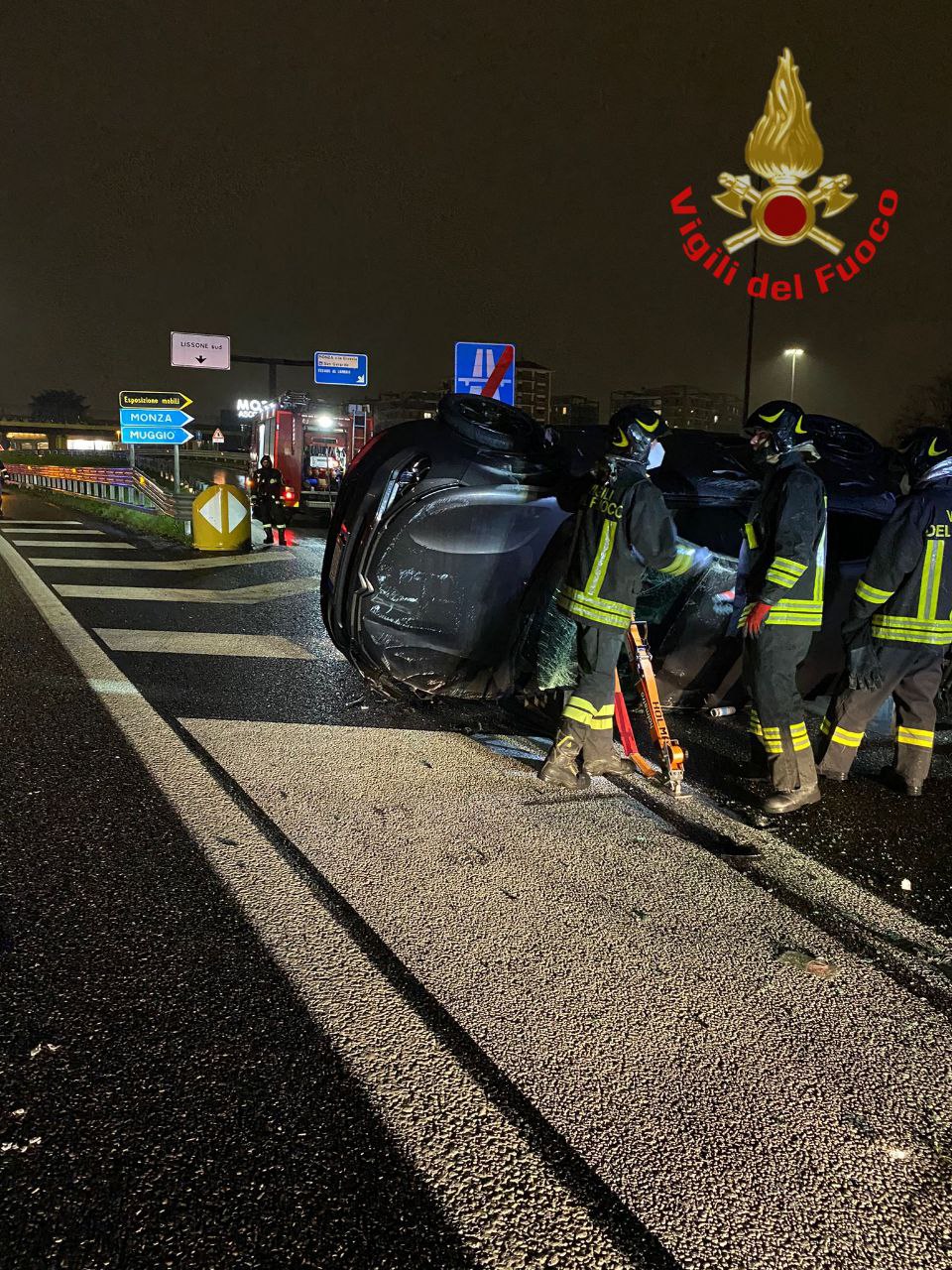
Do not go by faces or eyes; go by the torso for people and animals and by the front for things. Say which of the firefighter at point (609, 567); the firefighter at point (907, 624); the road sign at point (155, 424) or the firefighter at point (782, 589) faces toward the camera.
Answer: the road sign

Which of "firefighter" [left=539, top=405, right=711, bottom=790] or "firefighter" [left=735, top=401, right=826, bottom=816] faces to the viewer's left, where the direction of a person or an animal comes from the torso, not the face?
"firefighter" [left=735, top=401, right=826, bottom=816]

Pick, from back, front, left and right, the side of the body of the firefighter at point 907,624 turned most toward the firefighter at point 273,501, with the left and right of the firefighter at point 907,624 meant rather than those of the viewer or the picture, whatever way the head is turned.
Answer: front

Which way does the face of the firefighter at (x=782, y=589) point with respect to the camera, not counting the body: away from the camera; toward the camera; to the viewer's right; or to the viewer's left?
to the viewer's left

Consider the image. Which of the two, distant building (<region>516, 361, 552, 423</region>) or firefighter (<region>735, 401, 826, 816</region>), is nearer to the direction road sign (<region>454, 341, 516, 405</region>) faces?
the firefighter

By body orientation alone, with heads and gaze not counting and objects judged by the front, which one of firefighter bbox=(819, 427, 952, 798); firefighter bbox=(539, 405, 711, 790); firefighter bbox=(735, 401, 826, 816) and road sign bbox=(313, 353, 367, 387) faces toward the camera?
the road sign

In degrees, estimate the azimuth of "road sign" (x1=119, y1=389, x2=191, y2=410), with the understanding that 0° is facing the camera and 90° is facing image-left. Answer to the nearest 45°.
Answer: approximately 0°

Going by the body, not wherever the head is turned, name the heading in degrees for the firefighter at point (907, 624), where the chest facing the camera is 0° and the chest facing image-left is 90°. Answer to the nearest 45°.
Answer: approximately 135°

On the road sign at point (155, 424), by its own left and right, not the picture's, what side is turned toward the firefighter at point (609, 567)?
front

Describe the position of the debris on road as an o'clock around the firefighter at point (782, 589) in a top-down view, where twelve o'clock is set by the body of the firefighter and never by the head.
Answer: The debris on road is roughly at 9 o'clock from the firefighter.

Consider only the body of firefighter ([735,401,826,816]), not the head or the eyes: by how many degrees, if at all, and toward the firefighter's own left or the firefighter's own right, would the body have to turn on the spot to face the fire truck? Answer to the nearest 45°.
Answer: approximately 45° to the firefighter's own right

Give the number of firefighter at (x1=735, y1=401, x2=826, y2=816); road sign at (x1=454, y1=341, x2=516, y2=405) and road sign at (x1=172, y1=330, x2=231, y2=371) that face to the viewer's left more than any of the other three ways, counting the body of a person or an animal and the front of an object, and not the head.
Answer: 1

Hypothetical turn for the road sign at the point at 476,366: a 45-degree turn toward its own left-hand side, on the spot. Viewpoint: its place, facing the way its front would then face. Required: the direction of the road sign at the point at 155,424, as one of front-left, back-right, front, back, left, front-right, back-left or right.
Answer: back

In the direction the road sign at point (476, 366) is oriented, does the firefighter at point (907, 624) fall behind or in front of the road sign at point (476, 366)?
in front

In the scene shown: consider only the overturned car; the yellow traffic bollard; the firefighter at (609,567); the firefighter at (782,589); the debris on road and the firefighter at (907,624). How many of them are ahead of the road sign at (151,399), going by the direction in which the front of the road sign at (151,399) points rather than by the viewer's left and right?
6
